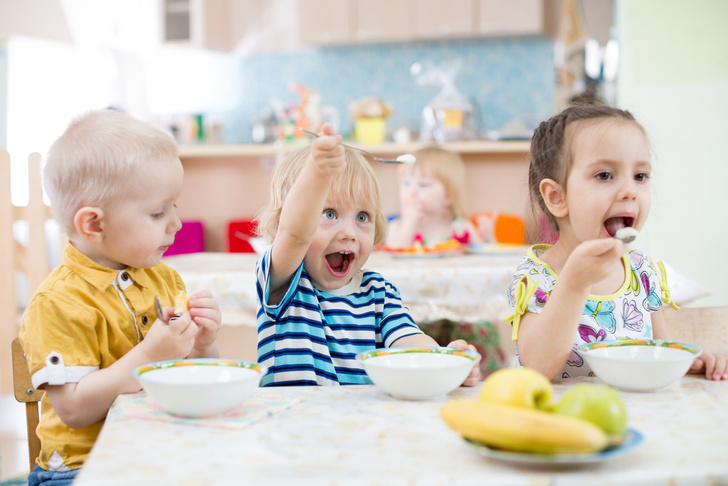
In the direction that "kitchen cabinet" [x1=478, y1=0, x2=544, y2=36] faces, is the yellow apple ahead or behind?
ahead

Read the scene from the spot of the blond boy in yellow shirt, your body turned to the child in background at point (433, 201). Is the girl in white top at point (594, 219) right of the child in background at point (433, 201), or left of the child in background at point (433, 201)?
right

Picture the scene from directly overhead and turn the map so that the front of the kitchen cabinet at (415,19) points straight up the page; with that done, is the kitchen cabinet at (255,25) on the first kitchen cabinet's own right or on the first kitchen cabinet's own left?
on the first kitchen cabinet's own right

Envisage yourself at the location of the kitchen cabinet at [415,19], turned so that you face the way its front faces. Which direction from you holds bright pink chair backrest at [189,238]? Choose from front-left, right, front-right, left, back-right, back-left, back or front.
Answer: right

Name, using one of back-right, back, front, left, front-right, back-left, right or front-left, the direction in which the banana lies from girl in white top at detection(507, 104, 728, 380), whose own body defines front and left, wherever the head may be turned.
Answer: front-right

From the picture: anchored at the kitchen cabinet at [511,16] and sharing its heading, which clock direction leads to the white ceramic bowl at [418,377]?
The white ceramic bowl is roughly at 12 o'clock from the kitchen cabinet.

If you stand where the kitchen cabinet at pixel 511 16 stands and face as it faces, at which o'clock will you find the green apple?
The green apple is roughly at 12 o'clock from the kitchen cabinet.

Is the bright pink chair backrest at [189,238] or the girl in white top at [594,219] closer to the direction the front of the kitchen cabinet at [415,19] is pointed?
the girl in white top

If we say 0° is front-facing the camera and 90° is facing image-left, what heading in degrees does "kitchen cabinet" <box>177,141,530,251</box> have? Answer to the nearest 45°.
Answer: approximately 0°

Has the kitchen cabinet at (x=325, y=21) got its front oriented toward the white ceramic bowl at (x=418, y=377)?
yes

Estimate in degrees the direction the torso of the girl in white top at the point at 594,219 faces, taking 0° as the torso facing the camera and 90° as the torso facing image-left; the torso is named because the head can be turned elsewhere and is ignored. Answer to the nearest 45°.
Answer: approximately 315°
